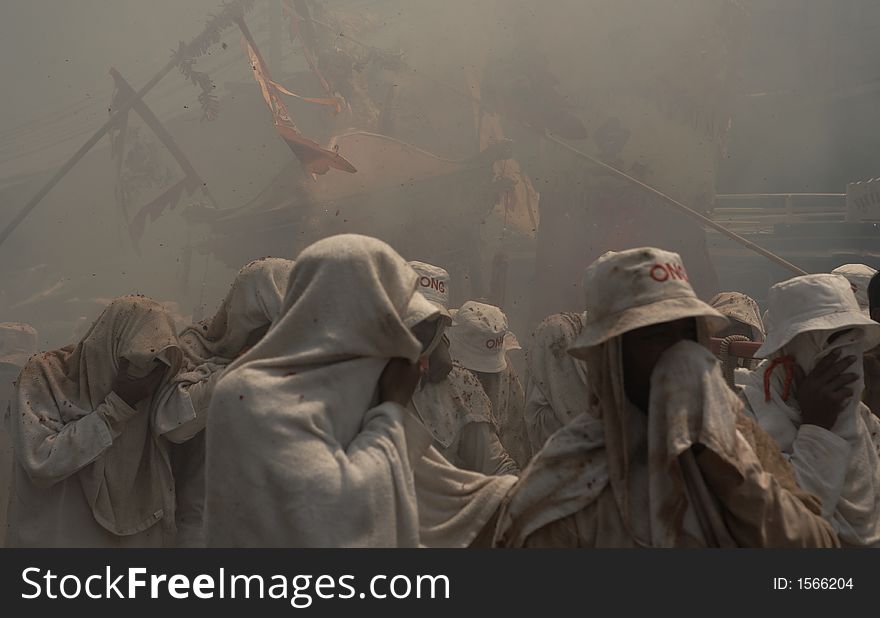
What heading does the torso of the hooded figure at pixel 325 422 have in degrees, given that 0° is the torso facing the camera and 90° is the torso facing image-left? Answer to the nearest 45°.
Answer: approximately 270°

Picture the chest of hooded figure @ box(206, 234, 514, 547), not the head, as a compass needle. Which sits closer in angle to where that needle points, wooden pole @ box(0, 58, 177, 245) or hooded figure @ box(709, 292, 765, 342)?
the hooded figure

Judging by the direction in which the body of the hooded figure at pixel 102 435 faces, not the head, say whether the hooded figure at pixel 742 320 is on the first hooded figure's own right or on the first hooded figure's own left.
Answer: on the first hooded figure's own left

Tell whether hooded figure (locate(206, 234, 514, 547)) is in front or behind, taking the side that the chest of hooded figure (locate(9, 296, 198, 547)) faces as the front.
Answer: in front

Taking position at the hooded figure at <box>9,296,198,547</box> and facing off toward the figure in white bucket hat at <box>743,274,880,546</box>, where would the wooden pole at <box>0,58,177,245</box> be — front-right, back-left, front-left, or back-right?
back-left

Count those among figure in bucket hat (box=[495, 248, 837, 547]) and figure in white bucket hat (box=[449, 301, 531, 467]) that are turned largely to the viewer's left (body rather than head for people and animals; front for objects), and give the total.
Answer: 0

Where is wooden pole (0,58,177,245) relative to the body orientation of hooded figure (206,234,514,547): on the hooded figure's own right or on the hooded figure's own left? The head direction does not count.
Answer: on the hooded figure's own left

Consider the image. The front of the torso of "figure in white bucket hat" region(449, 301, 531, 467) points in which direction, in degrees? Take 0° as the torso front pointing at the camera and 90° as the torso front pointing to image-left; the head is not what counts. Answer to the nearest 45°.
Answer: approximately 315°
